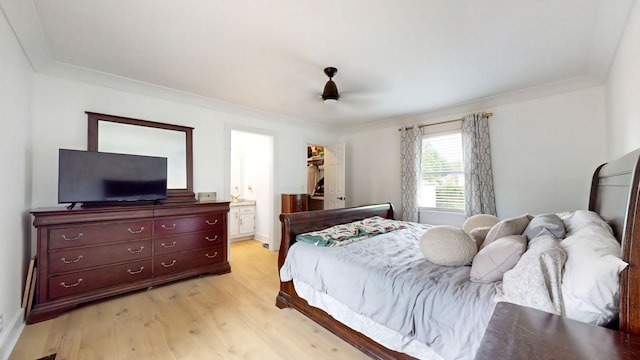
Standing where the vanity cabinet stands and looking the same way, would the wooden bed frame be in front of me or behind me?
in front

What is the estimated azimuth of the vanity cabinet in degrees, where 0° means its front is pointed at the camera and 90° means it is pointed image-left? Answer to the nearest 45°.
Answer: approximately 0°

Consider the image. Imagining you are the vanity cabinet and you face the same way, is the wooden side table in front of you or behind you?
in front

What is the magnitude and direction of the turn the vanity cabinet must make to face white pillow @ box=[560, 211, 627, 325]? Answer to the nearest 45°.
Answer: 0° — it already faces it

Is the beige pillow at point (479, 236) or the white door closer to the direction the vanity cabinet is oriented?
the beige pillow

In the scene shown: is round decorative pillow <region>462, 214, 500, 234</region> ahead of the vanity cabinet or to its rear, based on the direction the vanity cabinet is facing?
ahead

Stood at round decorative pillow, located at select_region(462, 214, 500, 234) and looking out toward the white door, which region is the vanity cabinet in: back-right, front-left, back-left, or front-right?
front-left

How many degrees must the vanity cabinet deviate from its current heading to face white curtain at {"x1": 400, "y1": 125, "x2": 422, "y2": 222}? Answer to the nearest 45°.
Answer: approximately 45° to its left

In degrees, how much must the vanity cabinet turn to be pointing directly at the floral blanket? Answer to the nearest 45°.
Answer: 0° — it already faces it

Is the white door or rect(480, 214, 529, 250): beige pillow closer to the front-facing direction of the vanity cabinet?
the beige pillow

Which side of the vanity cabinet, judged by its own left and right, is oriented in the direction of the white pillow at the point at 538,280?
front

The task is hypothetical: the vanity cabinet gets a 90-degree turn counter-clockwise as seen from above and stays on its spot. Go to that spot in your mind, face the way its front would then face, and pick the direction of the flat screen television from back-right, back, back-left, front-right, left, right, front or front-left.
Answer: back-right
